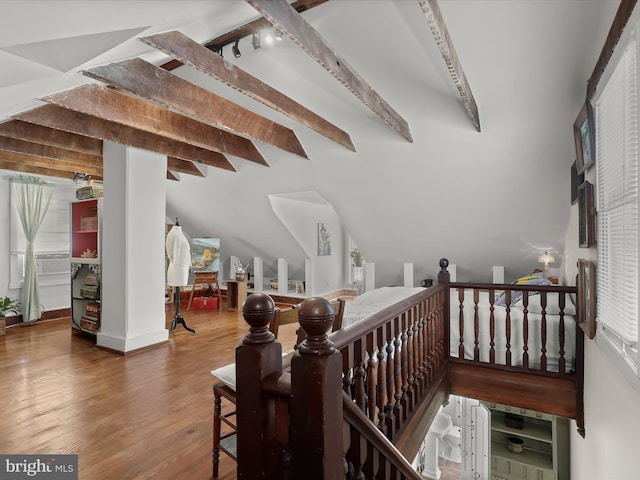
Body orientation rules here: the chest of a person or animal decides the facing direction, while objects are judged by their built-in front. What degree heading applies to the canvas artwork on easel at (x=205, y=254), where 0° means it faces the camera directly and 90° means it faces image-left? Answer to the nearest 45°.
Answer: approximately 0°

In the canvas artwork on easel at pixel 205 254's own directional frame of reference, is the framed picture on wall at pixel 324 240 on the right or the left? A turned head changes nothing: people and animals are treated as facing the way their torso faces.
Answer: on its left

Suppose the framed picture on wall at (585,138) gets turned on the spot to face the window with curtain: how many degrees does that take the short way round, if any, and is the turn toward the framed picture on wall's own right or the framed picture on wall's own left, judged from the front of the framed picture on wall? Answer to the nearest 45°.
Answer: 0° — it already faces it

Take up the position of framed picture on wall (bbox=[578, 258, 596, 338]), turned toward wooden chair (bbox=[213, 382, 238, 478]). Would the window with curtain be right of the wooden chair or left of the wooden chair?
right

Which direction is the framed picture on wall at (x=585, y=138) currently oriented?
to the viewer's left

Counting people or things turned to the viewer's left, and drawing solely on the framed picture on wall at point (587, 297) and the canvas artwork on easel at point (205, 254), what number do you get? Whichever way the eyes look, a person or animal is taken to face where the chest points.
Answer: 1

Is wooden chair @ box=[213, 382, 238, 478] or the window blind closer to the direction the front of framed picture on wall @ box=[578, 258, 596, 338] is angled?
the wooden chair

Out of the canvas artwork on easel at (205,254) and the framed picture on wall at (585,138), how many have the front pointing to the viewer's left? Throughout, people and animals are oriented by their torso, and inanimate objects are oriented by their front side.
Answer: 1

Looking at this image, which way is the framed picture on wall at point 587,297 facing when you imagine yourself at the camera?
facing to the left of the viewer

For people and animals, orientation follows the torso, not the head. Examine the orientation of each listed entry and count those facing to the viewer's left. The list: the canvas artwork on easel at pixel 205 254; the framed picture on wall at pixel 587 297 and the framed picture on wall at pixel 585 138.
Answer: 2

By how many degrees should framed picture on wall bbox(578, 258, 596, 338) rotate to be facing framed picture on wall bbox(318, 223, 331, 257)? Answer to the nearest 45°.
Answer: approximately 45° to its right
